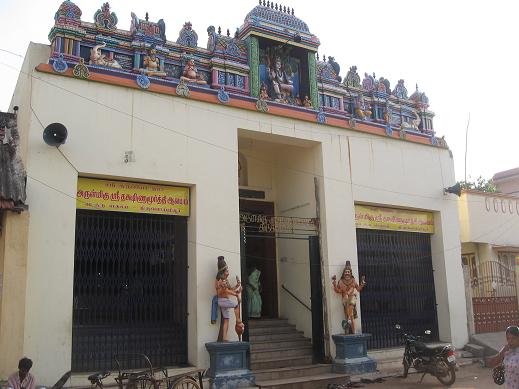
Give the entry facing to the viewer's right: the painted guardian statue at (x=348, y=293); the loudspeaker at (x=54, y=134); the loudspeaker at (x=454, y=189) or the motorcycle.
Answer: the loudspeaker at (x=454, y=189)

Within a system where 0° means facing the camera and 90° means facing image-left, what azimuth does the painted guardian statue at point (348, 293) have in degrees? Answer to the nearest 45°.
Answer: approximately 0°

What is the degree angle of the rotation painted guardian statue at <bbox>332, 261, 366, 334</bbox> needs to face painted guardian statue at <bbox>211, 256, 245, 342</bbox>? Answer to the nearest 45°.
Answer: approximately 45° to its right

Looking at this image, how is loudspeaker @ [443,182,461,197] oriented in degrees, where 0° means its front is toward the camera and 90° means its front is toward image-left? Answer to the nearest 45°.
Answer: approximately 270°

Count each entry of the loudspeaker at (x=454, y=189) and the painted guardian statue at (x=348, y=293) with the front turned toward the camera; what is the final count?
1

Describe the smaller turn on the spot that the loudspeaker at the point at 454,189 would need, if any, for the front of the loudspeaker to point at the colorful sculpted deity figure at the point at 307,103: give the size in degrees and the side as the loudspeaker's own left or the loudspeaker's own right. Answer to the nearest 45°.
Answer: approximately 135° to the loudspeaker's own right

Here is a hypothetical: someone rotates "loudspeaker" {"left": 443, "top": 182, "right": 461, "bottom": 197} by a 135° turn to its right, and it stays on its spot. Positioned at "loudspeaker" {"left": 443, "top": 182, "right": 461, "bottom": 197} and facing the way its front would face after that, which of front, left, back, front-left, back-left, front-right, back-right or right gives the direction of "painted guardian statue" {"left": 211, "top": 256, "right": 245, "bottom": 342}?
front
